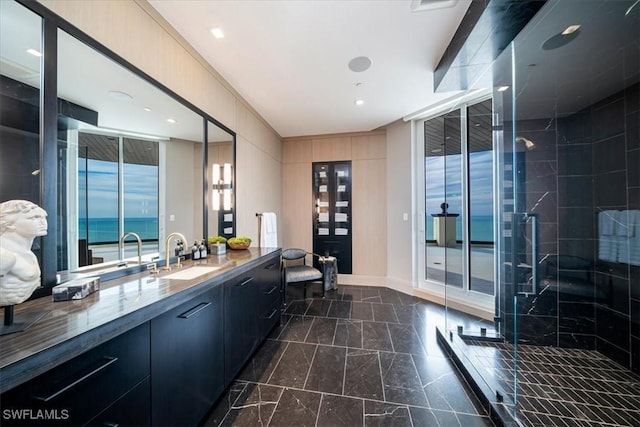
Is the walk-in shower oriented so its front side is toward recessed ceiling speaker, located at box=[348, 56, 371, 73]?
yes

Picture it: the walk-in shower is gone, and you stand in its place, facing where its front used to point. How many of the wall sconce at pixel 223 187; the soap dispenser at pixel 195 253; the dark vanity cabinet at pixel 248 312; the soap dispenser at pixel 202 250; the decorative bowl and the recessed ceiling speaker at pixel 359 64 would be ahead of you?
6

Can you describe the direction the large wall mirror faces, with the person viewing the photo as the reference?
facing the viewer and to the right of the viewer

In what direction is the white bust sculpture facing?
to the viewer's right

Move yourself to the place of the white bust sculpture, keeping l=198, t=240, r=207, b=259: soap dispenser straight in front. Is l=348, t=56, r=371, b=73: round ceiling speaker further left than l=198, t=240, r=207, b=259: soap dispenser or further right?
right

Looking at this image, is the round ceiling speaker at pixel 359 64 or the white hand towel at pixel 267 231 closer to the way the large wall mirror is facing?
the round ceiling speaker

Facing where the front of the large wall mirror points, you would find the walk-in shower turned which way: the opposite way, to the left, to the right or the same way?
the opposite way

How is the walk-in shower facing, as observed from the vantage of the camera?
facing the viewer and to the left of the viewer

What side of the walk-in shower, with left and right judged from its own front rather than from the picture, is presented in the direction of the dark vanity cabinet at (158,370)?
front

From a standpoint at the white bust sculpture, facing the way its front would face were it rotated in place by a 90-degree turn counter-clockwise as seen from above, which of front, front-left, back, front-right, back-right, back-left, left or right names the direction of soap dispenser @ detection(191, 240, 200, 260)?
front-right
